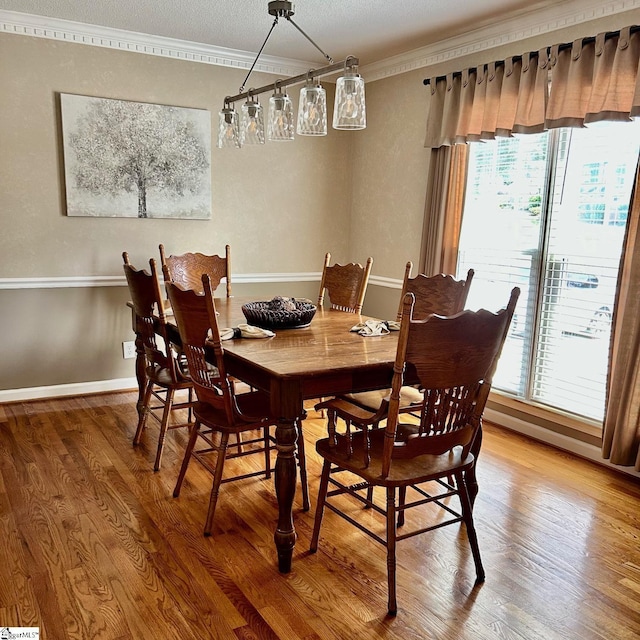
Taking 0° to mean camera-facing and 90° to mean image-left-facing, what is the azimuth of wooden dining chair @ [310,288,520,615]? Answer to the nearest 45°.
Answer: approximately 135°

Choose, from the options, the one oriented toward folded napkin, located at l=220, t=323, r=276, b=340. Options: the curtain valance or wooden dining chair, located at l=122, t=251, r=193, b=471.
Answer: the curtain valance

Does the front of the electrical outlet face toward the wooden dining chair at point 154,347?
yes

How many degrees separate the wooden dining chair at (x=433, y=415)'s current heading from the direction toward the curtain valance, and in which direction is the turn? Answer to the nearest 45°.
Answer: approximately 45° to its right

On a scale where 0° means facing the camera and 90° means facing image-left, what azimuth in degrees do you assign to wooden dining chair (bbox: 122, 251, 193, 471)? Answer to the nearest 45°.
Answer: approximately 225°

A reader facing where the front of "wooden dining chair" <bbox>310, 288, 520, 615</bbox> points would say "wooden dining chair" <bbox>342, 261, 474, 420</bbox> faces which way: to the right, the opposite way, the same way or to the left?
to the left

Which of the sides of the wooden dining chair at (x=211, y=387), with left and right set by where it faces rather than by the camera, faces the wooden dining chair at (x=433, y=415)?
right
